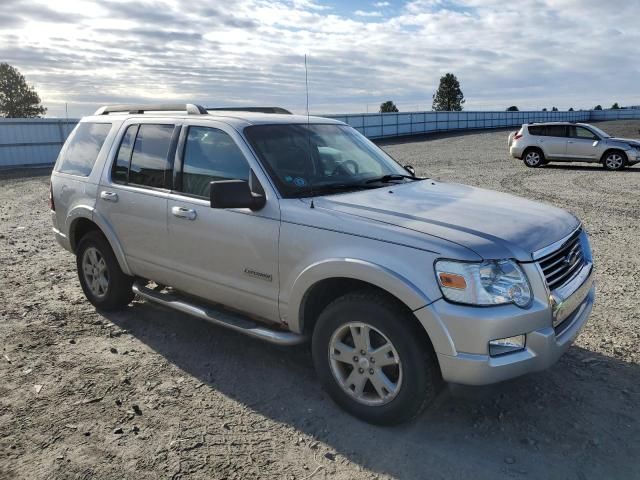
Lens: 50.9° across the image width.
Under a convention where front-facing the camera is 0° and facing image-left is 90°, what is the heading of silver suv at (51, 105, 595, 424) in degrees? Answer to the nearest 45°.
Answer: approximately 315°

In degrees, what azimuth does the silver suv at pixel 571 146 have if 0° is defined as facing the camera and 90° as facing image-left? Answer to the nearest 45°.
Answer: approximately 270°

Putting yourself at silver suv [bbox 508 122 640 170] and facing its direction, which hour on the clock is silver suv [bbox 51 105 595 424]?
silver suv [bbox 51 105 595 424] is roughly at 3 o'clock from silver suv [bbox 508 122 640 170].

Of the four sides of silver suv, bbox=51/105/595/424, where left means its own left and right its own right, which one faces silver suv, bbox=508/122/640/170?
left
